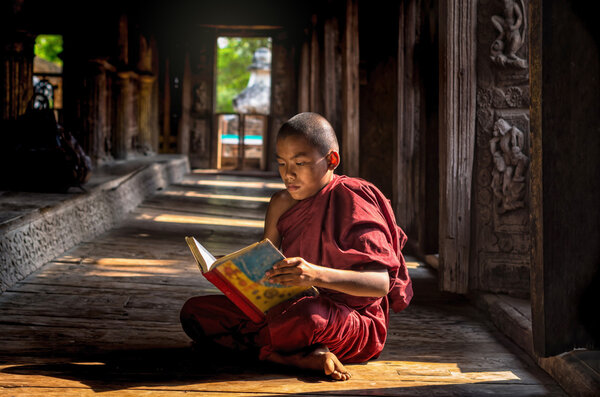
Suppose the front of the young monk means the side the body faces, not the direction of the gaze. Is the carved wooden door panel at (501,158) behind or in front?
behind

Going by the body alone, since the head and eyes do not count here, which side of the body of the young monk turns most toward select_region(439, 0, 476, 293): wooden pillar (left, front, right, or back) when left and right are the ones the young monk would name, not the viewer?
back

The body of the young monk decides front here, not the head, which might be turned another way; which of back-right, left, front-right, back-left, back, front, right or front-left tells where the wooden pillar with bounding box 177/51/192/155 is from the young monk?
back-right

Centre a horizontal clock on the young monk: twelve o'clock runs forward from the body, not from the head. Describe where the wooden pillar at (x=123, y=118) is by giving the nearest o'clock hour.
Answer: The wooden pillar is roughly at 4 o'clock from the young monk.

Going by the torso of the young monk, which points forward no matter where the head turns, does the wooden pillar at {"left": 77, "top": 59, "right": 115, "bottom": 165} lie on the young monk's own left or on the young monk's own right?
on the young monk's own right

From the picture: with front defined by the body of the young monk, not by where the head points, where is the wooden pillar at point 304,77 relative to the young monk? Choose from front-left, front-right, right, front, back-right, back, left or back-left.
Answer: back-right

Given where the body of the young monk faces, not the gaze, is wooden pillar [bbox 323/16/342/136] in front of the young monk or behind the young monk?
behind

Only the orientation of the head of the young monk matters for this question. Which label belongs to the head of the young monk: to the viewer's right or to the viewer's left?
to the viewer's left

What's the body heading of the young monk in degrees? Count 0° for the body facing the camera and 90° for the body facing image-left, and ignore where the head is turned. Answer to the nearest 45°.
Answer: approximately 45°

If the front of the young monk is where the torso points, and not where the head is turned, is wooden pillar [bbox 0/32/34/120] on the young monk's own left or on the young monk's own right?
on the young monk's own right

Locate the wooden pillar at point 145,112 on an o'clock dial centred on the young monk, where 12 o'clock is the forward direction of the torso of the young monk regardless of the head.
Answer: The wooden pillar is roughly at 4 o'clock from the young monk.

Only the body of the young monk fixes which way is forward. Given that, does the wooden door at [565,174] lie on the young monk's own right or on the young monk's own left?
on the young monk's own left

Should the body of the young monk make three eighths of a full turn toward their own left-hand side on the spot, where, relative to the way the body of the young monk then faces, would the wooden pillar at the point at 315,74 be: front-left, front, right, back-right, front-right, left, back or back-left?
left

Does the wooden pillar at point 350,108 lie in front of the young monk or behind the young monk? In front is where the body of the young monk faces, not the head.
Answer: behind
